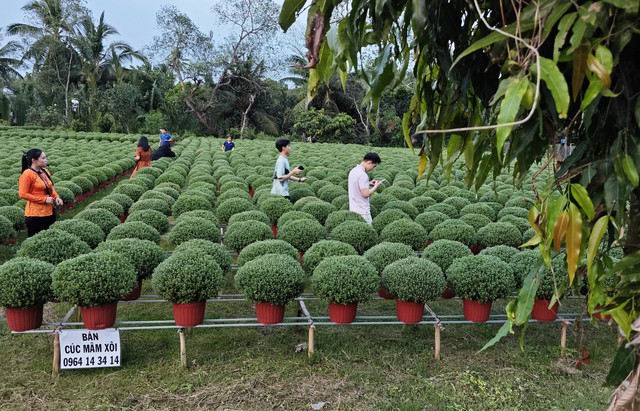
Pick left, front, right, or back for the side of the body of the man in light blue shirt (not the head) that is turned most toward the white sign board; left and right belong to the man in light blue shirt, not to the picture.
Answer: right

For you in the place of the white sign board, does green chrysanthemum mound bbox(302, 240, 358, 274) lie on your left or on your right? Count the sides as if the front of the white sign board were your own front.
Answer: on your left

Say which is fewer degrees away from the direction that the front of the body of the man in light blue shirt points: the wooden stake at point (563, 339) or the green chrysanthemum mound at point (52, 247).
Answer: the wooden stake

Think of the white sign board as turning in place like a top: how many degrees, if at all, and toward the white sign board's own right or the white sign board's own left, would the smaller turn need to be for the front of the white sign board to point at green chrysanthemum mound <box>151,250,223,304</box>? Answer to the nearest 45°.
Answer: approximately 90° to the white sign board's own left

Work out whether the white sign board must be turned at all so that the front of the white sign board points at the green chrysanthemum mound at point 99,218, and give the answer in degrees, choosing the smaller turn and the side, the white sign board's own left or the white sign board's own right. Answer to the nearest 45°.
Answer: approximately 180°

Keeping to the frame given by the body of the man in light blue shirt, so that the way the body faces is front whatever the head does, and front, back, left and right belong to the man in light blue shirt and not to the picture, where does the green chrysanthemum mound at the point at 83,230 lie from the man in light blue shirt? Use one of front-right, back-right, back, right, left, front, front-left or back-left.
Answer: back-right

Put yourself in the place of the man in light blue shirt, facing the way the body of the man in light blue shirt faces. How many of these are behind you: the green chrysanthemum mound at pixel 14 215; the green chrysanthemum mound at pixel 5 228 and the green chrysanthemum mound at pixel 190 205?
3

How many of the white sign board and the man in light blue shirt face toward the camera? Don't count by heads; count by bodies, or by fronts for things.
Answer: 1

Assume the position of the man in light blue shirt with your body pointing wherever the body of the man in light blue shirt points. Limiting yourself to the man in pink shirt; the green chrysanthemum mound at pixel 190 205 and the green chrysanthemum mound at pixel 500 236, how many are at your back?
1

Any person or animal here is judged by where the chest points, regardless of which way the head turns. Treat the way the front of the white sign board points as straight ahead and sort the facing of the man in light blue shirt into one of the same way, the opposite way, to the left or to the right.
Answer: to the left

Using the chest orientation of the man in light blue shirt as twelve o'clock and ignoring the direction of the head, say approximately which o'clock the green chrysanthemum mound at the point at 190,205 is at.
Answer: The green chrysanthemum mound is roughly at 6 o'clock from the man in light blue shirt.

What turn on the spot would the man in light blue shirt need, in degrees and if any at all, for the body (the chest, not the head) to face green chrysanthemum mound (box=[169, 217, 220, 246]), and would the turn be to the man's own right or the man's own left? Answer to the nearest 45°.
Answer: approximately 135° to the man's own right

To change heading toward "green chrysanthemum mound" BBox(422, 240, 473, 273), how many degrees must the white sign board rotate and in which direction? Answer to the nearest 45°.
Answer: approximately 90° to its left

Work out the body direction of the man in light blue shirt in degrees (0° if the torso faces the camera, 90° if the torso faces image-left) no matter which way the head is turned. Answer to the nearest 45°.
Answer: approximately 270°

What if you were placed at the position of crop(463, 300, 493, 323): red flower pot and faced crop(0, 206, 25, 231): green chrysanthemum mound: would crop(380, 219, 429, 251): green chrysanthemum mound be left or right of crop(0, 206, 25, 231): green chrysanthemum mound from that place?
right
